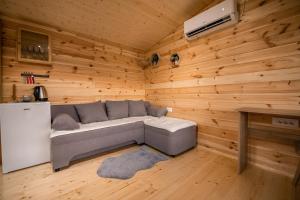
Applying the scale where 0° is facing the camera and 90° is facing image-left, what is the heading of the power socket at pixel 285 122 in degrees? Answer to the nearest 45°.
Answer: approximately 45°

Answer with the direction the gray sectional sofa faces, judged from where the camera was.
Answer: facing the viewer and to the right of the viewer

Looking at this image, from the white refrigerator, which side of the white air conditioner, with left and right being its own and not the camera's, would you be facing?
front

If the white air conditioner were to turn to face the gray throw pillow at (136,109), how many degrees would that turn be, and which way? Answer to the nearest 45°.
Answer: approximately 45° to its right

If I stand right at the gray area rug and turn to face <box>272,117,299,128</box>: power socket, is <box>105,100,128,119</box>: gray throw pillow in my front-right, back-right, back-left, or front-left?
back-left

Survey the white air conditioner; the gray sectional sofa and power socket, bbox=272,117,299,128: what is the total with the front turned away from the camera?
0

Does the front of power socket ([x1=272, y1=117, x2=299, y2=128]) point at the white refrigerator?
yes

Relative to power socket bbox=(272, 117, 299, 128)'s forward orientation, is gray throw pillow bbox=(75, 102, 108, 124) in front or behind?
in front

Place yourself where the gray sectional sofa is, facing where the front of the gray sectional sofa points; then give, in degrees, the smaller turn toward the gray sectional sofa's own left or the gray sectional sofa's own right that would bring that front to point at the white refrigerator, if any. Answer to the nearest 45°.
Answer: approximately 135° to the gray sectional sofa's own right

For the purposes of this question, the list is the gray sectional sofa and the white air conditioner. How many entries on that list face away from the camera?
0

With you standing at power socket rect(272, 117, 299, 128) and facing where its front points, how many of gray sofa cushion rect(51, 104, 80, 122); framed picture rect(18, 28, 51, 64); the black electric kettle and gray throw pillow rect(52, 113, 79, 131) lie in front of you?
4

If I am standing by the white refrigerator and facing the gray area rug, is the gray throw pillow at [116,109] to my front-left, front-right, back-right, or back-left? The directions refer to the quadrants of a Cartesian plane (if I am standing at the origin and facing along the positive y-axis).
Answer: front-left

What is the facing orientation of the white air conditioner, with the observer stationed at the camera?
facing the viewer and to the left of the viewer
